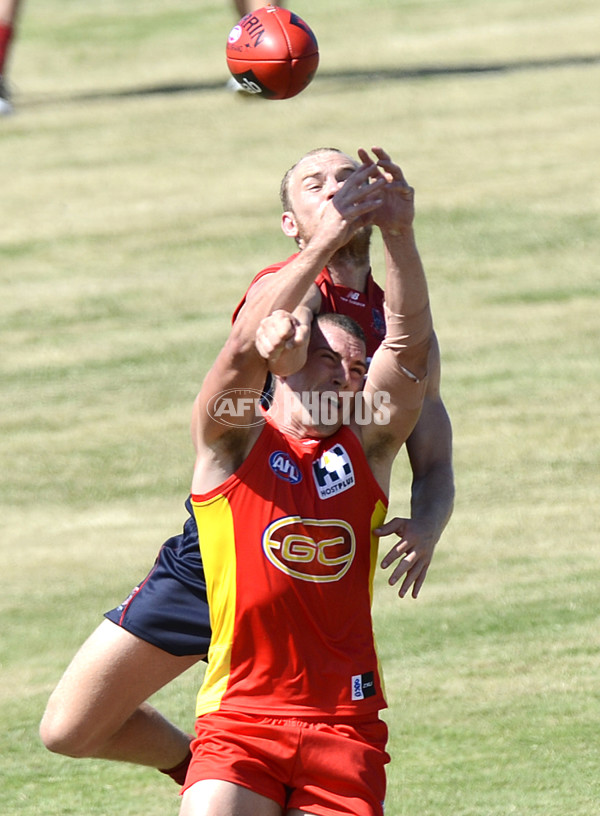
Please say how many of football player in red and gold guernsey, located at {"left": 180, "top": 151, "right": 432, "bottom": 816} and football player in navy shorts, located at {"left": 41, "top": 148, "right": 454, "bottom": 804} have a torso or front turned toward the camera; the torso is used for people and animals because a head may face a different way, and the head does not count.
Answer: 2

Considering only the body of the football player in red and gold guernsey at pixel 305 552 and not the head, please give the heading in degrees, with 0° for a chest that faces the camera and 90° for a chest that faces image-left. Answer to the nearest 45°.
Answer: approximately 0°

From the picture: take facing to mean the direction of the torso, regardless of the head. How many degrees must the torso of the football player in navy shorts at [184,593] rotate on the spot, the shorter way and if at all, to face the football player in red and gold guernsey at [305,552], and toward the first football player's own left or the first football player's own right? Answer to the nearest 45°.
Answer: approximately 45° to the first football player's own left

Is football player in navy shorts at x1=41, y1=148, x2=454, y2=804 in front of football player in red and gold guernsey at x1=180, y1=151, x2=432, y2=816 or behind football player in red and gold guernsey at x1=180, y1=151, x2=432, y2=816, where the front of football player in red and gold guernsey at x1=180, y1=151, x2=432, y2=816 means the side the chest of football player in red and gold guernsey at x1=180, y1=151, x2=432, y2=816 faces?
behind
